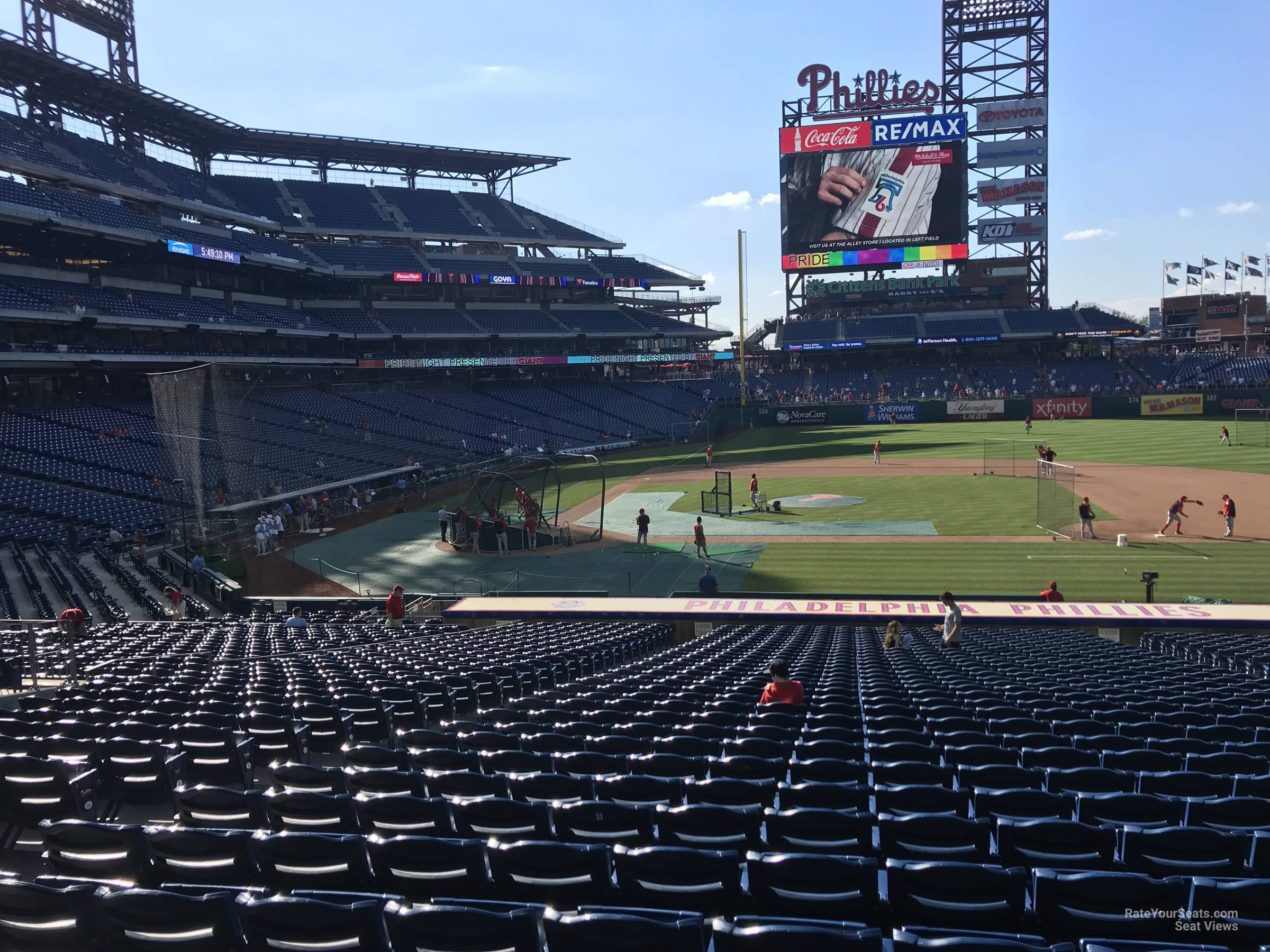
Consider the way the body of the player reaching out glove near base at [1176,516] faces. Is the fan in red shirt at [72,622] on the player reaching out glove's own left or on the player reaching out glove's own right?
on the player reaching out glove's own right

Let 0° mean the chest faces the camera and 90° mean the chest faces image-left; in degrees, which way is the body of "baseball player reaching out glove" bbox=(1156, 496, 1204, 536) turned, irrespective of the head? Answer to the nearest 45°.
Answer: approximately 270°

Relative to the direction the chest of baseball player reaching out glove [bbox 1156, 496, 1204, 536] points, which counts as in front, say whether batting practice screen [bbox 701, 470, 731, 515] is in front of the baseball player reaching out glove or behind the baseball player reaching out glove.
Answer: behind

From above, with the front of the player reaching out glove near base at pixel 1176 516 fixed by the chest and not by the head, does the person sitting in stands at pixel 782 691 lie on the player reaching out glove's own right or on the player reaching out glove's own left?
on the player reaching out glove's own right

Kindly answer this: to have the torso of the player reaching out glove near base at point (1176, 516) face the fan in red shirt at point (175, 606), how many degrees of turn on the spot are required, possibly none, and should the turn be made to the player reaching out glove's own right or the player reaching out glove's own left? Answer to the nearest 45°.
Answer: approximately 135° to the player reaching out glove's own right

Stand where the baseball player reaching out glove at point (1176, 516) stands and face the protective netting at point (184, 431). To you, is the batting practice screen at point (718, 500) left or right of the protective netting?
right

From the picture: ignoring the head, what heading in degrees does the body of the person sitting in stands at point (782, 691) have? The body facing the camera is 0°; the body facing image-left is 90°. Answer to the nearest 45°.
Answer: approximately 180°

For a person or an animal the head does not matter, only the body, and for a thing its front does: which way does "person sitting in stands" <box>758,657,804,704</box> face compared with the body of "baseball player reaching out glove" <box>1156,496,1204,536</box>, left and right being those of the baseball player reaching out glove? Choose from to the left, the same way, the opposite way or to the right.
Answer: to the left

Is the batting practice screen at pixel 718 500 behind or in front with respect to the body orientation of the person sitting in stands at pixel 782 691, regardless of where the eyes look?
in front
